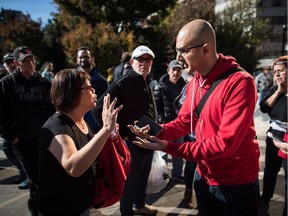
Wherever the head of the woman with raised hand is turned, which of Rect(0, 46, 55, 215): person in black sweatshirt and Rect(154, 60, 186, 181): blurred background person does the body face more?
the blurred background person

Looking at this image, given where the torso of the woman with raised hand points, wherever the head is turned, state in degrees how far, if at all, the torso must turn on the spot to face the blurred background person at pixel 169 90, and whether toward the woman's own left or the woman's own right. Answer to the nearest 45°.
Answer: approximately 45° to the woman's own left

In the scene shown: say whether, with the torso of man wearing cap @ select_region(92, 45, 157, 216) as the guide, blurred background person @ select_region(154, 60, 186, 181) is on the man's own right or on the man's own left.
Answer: on the man's own left

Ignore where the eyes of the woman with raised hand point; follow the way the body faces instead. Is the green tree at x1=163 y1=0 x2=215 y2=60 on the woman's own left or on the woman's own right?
on the woman's own left

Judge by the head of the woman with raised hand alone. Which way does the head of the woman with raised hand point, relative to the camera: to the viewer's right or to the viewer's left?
to the viewer's right

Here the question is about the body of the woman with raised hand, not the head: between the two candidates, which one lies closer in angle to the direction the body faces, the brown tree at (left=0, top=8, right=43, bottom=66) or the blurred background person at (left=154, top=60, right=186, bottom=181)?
the blurred background person

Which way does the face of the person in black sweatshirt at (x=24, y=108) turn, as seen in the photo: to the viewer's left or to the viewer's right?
to the viewer's right

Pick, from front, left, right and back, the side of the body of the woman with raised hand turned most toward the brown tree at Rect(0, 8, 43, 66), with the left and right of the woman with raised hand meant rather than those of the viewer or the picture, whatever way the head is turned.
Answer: left

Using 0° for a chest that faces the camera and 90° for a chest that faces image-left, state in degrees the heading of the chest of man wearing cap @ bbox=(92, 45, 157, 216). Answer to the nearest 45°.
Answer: approximately 315°

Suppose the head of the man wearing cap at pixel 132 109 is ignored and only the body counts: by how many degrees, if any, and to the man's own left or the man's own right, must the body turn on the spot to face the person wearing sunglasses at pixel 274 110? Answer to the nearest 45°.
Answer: approximately 45° to the man's own left

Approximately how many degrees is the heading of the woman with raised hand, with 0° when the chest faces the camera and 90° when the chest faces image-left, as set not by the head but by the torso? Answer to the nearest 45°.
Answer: approximately 270°

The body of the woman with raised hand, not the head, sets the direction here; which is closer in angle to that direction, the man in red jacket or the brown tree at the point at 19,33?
the man in red jacket
